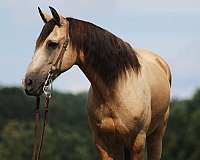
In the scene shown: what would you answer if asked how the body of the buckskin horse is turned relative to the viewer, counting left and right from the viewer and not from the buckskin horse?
facing the viewer and to the left of the viewer
